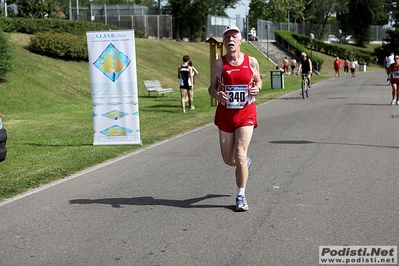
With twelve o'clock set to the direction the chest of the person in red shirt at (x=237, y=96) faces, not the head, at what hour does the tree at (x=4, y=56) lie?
The tree is roughly at 5 o'clock from the person in red shirt.

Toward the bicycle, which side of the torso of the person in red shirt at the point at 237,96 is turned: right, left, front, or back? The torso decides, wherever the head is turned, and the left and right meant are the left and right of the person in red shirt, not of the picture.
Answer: back

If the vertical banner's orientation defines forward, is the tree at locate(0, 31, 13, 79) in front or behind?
behind

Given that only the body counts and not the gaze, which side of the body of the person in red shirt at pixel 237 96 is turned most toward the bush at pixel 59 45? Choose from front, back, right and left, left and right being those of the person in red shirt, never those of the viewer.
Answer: back

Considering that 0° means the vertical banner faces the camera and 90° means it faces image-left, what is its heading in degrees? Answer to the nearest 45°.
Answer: approximately 0°

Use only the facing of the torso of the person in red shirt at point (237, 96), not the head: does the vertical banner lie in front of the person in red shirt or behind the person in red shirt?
behind

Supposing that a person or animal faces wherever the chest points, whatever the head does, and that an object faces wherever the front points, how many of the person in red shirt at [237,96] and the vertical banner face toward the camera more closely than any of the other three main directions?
2

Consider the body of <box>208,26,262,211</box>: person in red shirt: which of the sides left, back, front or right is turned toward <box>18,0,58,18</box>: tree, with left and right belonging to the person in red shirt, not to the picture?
back

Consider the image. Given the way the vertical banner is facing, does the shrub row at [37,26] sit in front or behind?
behind

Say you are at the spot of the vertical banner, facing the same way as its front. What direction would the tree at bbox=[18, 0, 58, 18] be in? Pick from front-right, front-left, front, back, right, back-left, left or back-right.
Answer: back

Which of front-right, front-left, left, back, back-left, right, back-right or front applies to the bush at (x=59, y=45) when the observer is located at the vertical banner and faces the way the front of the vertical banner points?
back
